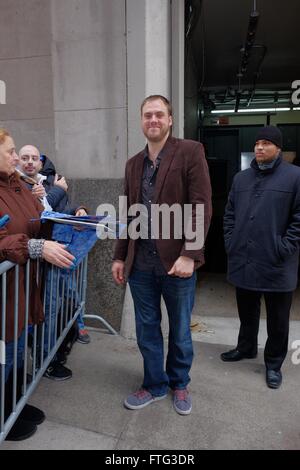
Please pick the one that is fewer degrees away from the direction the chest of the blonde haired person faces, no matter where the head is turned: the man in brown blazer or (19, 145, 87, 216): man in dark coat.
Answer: the man in brown blazer

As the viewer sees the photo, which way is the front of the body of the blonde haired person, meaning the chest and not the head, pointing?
to the viewer's right

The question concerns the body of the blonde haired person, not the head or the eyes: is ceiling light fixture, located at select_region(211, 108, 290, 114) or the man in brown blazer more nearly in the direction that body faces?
the man in brown blazer

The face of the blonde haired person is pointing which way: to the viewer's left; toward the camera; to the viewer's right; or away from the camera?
to the viewer's right

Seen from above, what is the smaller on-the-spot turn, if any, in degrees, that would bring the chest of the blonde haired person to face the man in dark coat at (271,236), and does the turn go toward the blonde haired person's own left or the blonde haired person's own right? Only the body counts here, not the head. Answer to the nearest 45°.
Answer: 0° — they already face them

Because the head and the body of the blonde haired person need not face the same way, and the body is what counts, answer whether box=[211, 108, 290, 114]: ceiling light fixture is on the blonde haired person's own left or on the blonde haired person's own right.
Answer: on the blonde haired person's own left

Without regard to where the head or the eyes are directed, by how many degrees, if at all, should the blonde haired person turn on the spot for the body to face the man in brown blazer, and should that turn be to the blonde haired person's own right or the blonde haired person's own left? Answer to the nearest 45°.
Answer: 0° — they already face them

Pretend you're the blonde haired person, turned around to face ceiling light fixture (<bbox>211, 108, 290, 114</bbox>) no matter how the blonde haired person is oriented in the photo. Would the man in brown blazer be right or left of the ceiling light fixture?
right

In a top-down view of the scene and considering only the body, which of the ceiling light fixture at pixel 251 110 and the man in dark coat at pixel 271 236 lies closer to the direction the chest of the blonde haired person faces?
the man in dark coat
